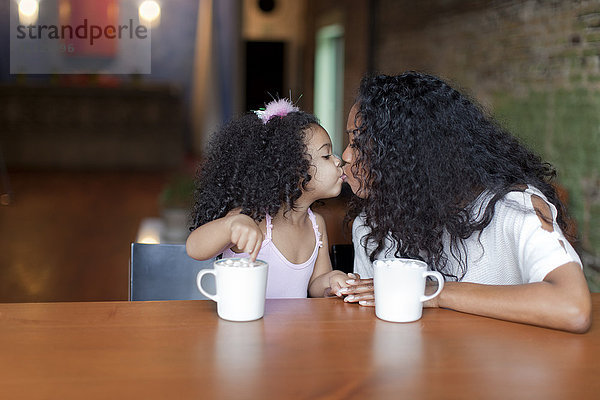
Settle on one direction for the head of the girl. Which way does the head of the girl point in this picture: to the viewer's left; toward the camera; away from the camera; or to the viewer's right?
to the viewer's right

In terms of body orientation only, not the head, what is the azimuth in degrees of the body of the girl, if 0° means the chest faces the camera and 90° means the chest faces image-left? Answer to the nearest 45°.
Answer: approximately 315°

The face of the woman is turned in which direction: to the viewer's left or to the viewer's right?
to the viewer's left

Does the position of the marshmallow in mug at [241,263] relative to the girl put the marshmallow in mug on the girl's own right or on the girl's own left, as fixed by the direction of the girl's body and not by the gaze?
on the girl's own right
